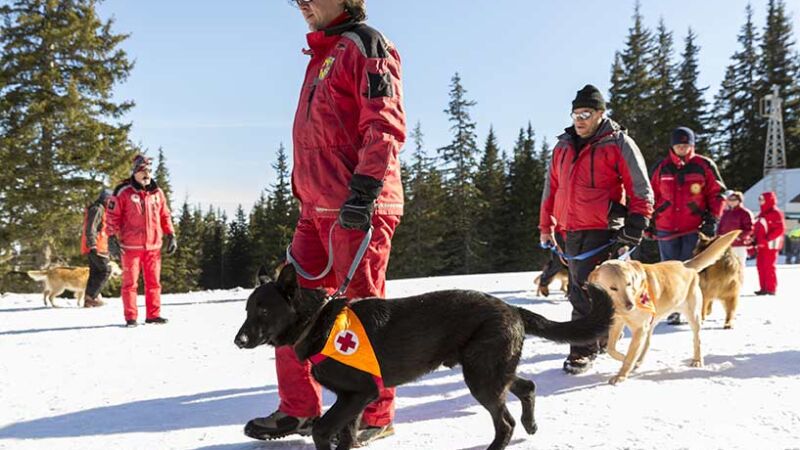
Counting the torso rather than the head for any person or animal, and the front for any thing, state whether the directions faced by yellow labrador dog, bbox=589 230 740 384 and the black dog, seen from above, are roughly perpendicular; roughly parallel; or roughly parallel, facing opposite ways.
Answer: roughly parallel

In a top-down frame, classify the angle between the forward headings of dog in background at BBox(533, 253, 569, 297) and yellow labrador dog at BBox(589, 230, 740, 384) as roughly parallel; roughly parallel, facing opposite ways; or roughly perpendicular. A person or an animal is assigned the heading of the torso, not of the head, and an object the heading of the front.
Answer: roughly parallel

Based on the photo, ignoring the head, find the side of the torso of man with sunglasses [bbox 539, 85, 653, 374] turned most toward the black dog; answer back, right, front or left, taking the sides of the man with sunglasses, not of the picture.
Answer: front

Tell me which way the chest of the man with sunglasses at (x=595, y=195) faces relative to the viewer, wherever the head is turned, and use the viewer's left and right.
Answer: facing the viewer and to the left of the viewer

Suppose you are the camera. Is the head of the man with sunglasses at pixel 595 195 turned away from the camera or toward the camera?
toward the camera

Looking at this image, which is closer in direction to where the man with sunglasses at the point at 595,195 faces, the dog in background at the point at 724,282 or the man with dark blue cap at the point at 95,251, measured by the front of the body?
the man with dark blue cap

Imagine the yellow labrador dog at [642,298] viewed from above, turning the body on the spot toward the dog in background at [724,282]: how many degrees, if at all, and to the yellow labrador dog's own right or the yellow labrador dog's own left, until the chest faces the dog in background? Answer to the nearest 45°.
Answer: approximately 135° to the yellow labrador dog's own right

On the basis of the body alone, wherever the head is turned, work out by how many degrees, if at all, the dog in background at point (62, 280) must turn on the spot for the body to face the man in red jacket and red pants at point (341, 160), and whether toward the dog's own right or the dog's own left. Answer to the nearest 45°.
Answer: approximately 90° to the dog's own right

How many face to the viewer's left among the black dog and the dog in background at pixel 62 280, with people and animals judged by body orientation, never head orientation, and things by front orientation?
1

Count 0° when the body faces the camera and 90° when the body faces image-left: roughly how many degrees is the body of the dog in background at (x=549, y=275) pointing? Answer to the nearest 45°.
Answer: approximately 45°

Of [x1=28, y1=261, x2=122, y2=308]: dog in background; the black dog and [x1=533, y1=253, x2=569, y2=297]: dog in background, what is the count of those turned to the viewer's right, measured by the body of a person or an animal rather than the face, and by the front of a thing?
1

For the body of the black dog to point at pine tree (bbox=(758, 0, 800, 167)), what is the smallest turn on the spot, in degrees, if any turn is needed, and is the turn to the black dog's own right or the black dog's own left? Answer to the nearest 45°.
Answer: approximately 135° to the black dog's own right

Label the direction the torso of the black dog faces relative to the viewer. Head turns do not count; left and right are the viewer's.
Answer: facing to the left of the viewer

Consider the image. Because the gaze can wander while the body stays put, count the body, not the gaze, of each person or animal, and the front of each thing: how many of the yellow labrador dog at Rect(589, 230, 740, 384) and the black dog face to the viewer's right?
0
